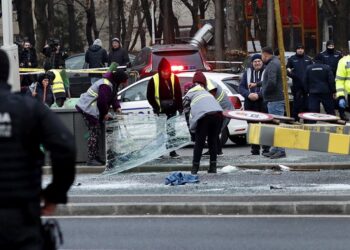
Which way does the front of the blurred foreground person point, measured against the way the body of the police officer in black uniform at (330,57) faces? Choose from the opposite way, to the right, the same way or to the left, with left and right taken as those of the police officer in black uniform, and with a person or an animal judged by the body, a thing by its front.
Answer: the opposite way

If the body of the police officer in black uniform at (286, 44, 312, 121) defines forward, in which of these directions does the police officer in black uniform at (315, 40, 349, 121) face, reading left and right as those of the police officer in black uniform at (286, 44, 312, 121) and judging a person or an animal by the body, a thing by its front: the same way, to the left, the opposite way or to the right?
the same way

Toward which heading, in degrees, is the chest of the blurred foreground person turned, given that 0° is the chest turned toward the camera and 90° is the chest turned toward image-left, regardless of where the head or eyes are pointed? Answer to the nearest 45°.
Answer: approximately 180°

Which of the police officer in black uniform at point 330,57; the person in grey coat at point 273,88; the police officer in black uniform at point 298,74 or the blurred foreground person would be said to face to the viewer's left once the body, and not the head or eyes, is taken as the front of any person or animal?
the person in grey coat

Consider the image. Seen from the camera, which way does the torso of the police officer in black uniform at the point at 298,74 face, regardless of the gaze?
toward the camera

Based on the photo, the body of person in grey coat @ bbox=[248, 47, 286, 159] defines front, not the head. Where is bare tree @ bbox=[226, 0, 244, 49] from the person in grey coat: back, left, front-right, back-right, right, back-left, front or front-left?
right

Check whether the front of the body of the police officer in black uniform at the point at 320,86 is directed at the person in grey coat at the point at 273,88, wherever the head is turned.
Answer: no

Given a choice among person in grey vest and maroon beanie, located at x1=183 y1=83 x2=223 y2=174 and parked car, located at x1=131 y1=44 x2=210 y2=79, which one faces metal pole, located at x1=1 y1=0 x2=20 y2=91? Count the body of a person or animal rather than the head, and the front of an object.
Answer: the person in grey vest and maroon beanie

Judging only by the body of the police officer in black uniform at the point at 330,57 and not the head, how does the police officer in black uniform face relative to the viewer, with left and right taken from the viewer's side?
facing the viewer
